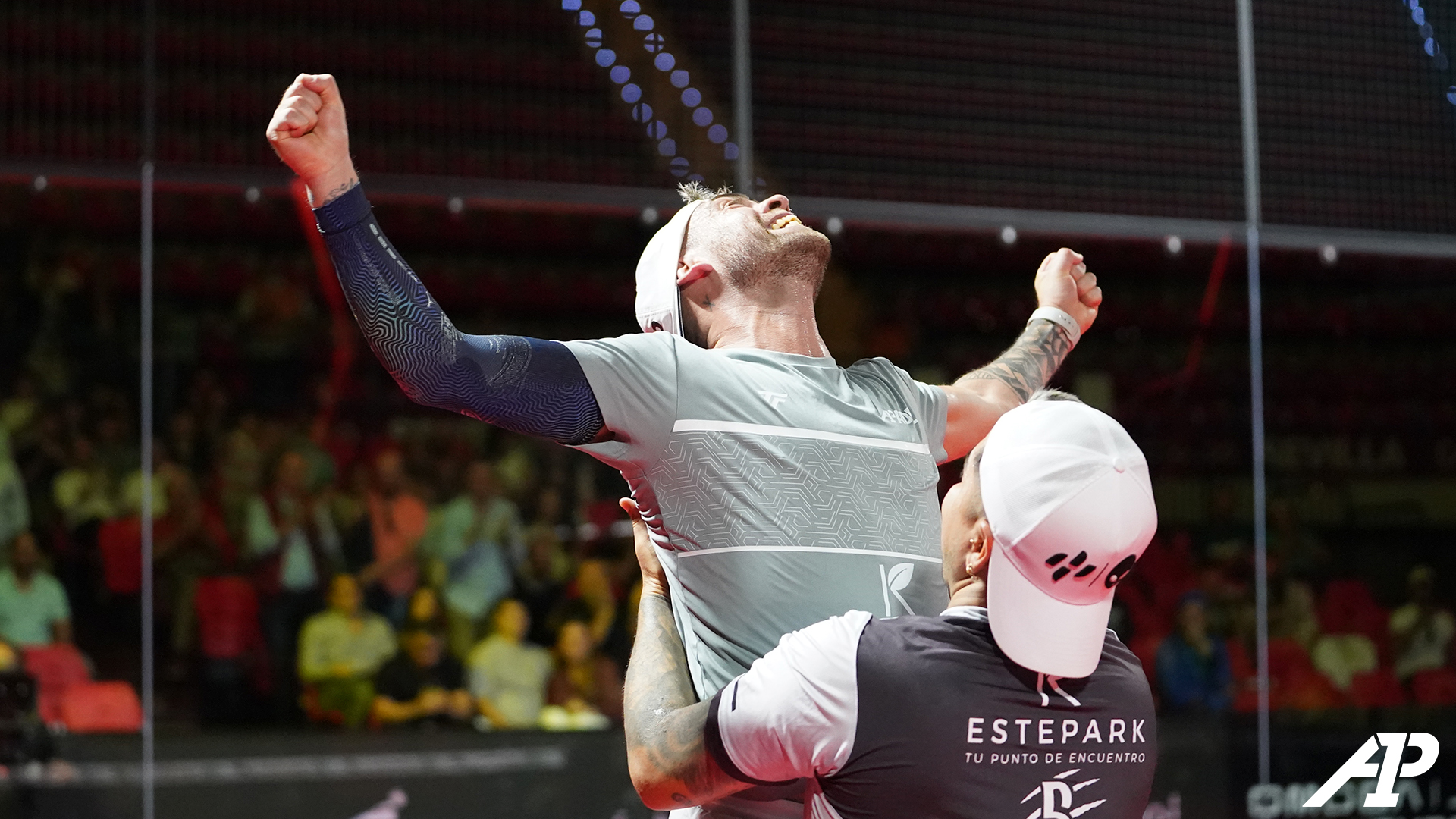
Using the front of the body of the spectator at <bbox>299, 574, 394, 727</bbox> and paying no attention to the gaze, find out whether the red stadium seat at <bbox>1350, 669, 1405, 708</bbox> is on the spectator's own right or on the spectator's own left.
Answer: on the spectator's own left

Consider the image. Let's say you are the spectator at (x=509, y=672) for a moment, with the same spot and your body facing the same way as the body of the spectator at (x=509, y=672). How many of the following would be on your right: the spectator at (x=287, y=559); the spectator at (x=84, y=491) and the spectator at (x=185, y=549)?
3

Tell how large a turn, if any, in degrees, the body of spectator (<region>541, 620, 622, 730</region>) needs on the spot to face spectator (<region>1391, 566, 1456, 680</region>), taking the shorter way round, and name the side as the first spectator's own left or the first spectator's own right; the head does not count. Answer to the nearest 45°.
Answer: approximately 90° to the first spectator's own left

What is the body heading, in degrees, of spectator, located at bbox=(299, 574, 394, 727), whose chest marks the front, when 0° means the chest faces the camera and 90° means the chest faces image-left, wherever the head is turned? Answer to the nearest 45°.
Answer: approximately 0°

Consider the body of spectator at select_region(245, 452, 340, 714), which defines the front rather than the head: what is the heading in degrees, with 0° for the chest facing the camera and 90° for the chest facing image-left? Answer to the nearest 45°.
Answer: approximately 0°

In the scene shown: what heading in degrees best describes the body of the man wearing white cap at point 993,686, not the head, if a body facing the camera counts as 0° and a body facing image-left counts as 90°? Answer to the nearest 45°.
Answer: approximately 135°

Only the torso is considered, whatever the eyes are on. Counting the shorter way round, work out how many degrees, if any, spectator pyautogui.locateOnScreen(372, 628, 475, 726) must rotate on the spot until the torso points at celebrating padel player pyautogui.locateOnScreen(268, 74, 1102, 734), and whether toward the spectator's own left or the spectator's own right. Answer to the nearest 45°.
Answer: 0° — they already face them
